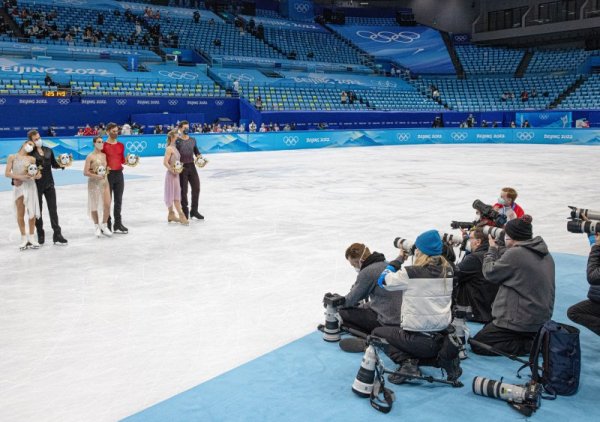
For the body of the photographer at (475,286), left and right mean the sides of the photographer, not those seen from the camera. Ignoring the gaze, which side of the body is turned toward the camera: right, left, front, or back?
left

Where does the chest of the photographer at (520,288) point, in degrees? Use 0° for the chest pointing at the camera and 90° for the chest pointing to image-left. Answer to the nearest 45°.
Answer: approximately 135°

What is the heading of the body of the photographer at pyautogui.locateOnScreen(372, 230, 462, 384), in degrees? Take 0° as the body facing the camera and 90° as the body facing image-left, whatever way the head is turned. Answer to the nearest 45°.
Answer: approximately 135°

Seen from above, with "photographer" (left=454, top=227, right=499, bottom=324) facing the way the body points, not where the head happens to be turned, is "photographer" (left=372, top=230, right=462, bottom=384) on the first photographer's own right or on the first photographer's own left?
on the first photographer's own left

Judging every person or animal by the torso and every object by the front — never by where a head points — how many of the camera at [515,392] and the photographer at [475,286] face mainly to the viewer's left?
2

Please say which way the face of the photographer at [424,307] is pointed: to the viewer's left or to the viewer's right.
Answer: to the viewer's left

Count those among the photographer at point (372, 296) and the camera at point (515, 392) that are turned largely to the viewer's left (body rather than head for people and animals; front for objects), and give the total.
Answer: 2

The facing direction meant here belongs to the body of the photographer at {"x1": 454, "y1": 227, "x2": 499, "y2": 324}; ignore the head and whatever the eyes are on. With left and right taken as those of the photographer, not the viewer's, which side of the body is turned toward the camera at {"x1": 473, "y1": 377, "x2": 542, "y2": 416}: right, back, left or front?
left

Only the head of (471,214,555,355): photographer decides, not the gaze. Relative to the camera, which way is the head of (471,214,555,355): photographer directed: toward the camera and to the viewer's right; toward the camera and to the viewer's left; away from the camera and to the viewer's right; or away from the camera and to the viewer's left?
away from the camera and to the viewer's left

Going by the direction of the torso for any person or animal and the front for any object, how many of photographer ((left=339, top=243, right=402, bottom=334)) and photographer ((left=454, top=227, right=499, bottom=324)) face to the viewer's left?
2

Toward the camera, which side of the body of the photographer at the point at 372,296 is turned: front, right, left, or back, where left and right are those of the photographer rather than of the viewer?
left

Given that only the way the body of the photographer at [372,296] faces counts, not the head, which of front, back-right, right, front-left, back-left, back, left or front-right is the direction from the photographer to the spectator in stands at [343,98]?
right

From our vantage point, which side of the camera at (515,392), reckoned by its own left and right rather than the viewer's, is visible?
left
